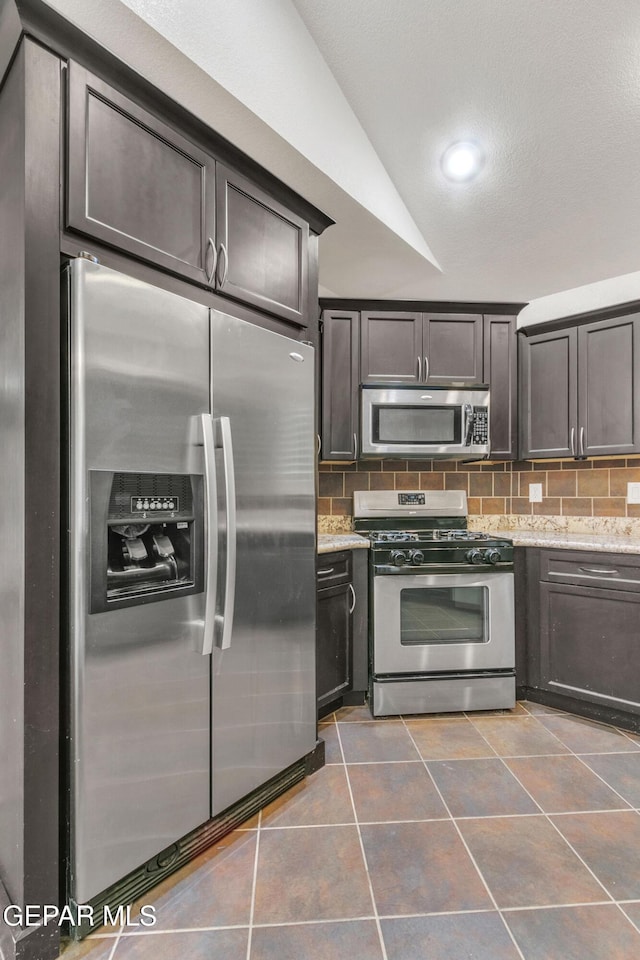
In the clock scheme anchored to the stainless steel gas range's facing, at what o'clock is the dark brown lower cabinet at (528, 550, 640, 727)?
The dark brown lower cabinet is roughly at 9 o'clock from the stainless steel gas range.

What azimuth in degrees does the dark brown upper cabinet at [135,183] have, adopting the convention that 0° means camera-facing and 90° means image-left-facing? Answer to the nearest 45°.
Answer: approximately 315°

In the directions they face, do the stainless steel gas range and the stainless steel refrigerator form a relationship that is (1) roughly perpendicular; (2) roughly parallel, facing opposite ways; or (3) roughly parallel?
roughly perpendicular

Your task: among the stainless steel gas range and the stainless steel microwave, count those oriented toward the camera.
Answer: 2

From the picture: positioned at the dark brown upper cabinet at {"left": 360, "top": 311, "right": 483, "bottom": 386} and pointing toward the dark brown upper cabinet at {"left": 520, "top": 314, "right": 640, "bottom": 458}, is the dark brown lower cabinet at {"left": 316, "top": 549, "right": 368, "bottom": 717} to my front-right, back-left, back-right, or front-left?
back-right

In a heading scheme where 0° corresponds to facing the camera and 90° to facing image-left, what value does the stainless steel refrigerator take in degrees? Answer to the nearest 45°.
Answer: approximately 315°

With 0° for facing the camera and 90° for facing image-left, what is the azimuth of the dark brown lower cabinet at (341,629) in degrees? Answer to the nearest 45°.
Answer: approximately 315°

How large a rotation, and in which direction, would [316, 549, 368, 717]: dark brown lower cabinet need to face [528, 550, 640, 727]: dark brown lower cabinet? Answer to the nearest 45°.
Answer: approximately 45° to its left

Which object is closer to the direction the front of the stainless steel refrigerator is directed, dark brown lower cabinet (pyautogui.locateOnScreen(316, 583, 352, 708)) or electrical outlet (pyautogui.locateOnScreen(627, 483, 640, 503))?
the electrical outlet

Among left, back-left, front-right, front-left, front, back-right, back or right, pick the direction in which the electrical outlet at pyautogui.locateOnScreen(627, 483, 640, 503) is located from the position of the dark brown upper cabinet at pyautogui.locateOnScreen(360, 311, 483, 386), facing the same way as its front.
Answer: left
